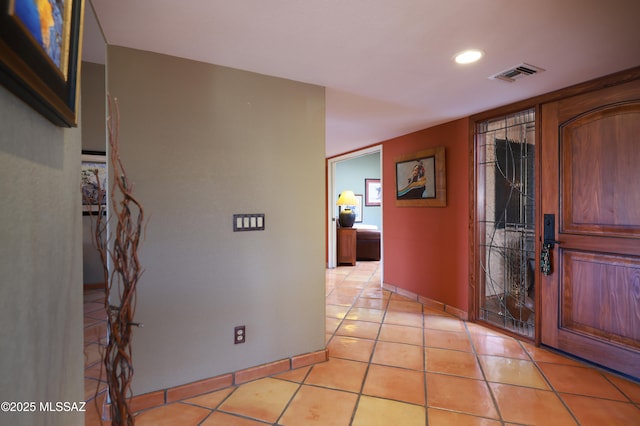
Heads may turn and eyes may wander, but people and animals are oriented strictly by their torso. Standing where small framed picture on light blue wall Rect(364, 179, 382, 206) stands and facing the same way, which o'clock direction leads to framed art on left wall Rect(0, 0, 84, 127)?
The framed art on left wall is roughly at 12 o'clock from the small framed picture on light blue wall.

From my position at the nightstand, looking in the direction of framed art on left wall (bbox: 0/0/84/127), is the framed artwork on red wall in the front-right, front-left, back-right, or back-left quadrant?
front-left

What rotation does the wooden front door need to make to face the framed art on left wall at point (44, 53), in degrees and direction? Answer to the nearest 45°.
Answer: approximately 45° to its left

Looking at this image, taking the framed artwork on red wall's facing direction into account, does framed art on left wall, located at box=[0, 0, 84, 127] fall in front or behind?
in front

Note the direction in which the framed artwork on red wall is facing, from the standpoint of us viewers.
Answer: facing the viewer and to the left of the viewer

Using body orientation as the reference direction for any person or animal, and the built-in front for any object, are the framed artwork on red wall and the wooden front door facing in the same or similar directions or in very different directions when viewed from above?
same or similar directions

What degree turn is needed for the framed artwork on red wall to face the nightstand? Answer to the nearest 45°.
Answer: approximately 90° to its right

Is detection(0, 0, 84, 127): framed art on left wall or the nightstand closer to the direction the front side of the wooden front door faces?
the framed art on left wall

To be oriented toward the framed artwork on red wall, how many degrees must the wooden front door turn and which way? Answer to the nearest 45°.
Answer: approximately 90° to its right

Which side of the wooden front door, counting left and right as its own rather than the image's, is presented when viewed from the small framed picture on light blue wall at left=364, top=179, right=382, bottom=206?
right

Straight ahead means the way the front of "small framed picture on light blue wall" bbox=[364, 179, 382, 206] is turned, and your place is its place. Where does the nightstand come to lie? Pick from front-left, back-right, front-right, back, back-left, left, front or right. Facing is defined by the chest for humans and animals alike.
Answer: front

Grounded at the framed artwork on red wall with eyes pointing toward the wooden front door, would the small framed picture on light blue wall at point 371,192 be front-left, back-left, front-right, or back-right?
back-left

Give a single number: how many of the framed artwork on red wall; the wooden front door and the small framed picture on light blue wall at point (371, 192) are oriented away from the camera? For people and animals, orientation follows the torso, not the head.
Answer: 0

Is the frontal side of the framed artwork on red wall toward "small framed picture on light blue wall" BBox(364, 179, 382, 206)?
no

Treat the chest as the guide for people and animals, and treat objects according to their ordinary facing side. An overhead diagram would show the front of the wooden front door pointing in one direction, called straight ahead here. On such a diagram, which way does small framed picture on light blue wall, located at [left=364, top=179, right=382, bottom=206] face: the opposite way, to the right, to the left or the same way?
to the left

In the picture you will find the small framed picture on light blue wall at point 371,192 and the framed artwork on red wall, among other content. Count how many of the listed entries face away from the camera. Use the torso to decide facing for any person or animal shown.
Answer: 0

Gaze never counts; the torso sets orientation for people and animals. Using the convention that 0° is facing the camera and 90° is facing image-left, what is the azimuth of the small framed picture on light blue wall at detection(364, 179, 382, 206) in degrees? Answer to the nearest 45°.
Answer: approximately 0°
